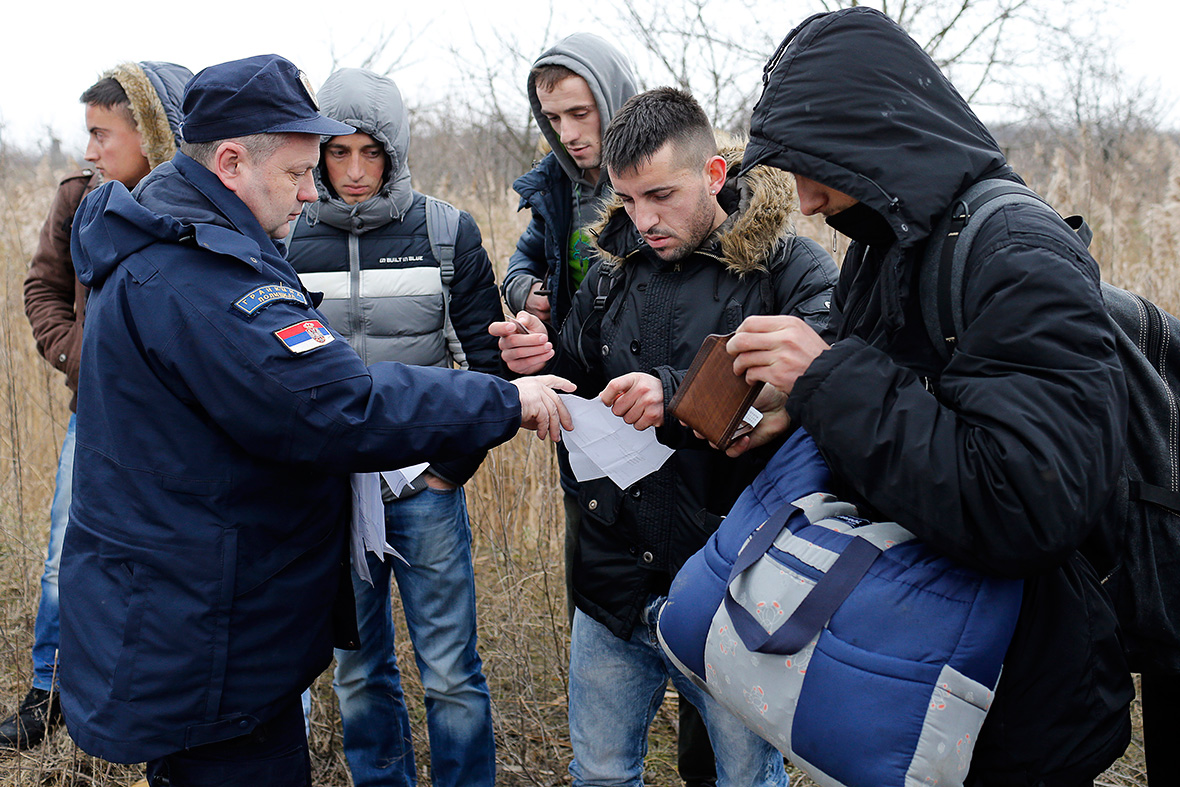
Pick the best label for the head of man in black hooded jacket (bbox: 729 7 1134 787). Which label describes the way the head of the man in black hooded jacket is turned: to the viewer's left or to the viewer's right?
to the viewer's left

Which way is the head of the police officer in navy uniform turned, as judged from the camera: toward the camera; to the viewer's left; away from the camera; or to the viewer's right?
to the viewer's right

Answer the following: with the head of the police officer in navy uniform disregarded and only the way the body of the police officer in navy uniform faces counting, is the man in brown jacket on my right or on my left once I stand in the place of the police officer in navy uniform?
on my left

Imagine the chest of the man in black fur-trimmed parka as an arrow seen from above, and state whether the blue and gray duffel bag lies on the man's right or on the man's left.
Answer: on the man's left

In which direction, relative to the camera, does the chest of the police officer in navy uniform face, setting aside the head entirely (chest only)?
to the viewer's right

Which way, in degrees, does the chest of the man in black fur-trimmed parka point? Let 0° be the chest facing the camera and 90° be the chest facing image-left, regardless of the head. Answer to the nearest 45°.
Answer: approximately 45°

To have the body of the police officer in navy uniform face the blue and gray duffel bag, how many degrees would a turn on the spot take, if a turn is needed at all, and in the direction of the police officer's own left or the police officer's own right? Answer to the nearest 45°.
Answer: approximately 45° to the police officer's own right

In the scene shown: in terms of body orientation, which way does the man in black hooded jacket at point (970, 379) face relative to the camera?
to the viewer's left

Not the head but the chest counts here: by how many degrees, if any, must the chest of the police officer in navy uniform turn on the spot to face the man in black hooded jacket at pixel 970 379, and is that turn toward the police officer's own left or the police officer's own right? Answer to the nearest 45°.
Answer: approximately 45° to the police officer's own right

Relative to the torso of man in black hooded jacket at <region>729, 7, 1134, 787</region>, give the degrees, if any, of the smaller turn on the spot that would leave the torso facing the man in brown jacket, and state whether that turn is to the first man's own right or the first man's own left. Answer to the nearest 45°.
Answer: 0° — they already face them
